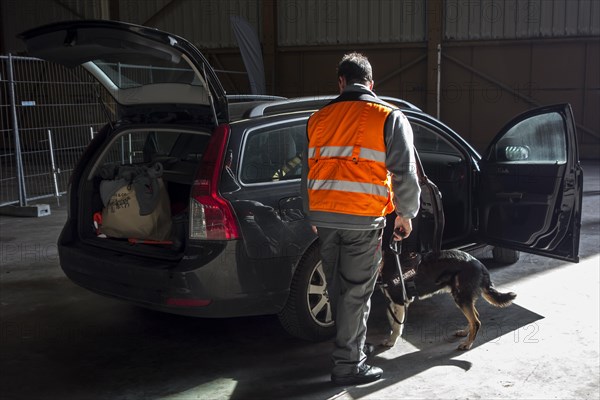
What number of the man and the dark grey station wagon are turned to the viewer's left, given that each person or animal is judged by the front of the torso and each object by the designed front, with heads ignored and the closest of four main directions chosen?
0

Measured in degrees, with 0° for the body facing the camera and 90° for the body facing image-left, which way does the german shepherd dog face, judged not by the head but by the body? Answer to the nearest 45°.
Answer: approximately 90°

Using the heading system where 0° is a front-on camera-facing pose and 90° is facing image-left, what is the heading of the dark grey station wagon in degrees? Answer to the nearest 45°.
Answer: approximately 225°

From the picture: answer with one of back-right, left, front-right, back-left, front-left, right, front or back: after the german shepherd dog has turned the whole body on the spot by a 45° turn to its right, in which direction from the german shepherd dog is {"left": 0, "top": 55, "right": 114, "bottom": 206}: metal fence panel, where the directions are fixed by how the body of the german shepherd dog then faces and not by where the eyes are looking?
front

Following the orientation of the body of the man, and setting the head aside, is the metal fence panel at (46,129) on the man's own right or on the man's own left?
on the man's own left

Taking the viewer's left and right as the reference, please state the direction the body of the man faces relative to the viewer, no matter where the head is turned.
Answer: facing away from the viewer and to the right of the viewer

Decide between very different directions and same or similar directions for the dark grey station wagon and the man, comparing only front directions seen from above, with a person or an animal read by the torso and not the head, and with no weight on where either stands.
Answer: same or similar directions

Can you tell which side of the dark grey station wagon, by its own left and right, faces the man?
right

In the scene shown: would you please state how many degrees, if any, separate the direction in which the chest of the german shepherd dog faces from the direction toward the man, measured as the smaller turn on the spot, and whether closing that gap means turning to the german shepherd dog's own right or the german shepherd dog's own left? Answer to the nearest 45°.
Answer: approximately 45° to the german shepherd dog's own left

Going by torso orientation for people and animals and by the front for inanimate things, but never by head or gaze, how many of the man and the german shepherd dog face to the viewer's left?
1

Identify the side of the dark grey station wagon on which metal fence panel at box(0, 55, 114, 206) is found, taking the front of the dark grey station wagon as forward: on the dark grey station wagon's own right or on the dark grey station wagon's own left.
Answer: on the dark grey station wagon's own left
